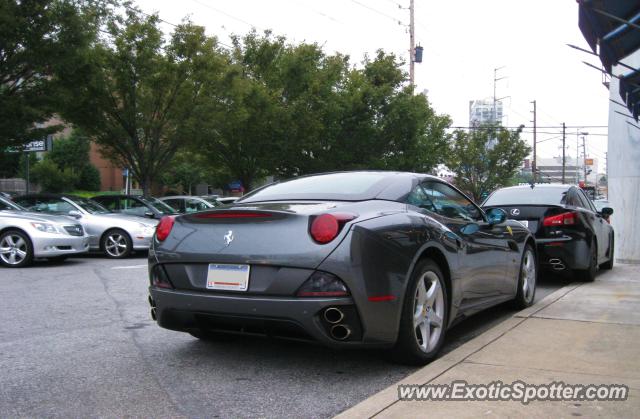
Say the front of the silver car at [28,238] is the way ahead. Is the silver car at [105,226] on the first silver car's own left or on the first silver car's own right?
on the first silver car's own left

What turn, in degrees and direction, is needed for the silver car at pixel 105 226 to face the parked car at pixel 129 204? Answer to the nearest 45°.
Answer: approximately 135° to its left

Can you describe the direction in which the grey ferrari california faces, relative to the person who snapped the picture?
facing away from the viewer and to the right of the viewer

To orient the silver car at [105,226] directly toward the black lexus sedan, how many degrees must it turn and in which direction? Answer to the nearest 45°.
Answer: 0° — it already faces it

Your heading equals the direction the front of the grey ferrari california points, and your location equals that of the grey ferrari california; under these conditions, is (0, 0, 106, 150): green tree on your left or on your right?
on your left

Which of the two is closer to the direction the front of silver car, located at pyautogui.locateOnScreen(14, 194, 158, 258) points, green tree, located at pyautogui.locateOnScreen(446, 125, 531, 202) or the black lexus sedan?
the black lexus sedan

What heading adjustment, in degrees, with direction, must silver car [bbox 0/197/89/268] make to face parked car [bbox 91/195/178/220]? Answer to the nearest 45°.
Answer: approximately 90° to its left

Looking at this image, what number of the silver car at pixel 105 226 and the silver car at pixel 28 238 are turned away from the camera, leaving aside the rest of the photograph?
0

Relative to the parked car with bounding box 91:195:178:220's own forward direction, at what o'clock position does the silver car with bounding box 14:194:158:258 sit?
The silver car is roughly at 2 o'clock from the parked car.

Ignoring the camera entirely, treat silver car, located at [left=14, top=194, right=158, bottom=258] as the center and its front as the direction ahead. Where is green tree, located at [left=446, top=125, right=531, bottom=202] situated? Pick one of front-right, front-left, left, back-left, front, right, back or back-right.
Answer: left

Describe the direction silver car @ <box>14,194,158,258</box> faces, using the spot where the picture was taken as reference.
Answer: facing the viewer and to the right of the viewer

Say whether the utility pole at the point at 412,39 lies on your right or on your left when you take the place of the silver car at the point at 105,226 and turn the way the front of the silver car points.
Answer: on your left

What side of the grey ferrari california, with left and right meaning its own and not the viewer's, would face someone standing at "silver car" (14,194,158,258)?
left

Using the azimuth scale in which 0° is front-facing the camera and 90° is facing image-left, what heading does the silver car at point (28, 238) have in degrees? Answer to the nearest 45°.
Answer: approximately 315°

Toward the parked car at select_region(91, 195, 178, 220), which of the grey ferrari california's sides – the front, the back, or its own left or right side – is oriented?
left

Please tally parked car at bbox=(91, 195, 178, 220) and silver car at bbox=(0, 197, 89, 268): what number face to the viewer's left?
0

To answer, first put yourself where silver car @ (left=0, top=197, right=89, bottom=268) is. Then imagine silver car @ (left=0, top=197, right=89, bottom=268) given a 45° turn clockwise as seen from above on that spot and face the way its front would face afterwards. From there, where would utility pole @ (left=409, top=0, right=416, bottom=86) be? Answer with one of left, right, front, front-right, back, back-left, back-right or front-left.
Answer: back-left
